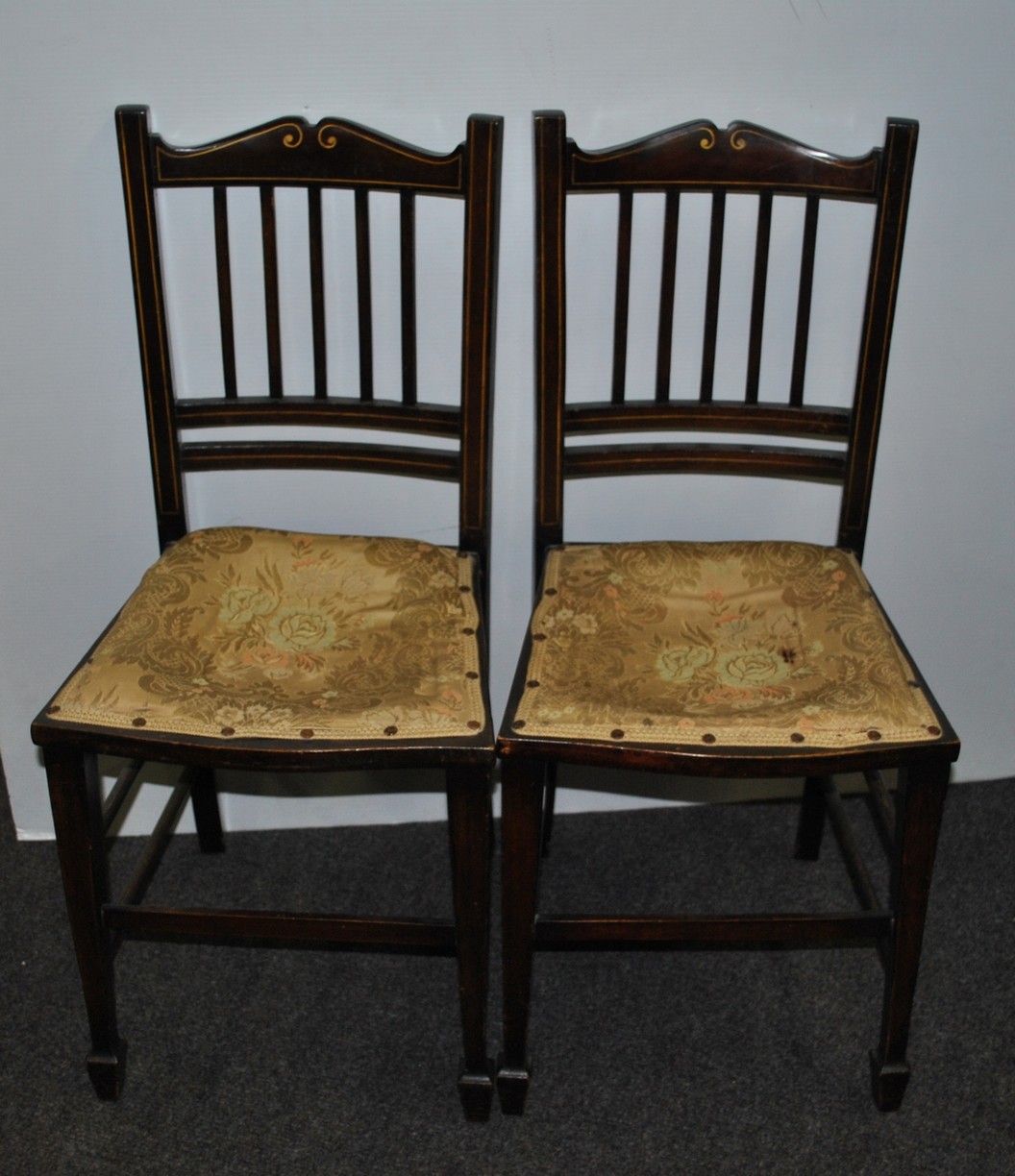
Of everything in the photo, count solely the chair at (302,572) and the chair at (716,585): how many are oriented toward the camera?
2

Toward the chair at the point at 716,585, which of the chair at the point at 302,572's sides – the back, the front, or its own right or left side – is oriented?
left

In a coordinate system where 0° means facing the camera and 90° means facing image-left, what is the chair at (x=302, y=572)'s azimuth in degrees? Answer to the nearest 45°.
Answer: approximately 0°

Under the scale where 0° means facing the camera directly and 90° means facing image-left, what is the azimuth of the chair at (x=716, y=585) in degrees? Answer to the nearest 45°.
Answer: approximately 0°

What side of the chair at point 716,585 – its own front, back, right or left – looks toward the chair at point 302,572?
right
